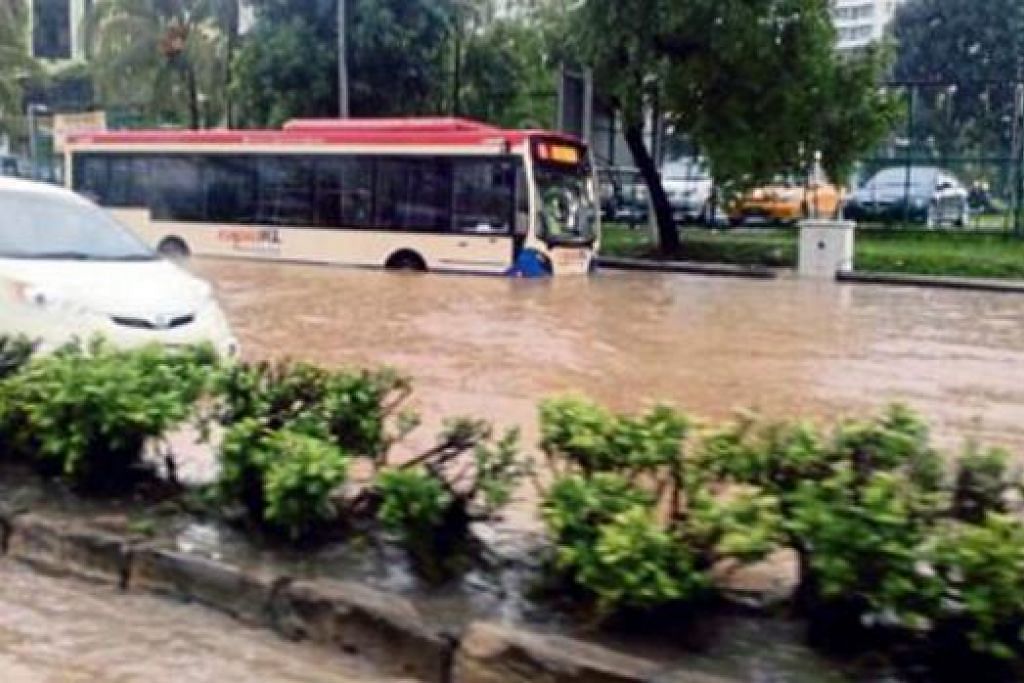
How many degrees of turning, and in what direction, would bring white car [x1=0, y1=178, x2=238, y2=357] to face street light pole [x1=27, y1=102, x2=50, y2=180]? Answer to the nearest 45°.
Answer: approximately 135° to its left

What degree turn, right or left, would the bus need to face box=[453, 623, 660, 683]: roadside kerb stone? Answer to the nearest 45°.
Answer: approximately 45° to its right

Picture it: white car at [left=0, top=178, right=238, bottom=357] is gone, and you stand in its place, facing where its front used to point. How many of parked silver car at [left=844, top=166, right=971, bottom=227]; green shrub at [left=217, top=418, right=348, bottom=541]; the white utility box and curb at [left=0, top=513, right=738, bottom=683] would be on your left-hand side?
2

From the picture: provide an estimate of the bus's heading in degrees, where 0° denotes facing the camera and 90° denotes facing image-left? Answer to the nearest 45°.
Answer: approximately 315°

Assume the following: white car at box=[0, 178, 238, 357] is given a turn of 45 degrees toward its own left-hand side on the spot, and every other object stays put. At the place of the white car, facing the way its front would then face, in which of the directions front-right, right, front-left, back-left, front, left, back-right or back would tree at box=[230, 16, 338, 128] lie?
left

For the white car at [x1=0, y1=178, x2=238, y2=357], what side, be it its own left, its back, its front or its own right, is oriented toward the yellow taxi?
left

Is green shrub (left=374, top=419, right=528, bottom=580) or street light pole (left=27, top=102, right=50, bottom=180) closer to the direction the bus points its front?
the green shrub

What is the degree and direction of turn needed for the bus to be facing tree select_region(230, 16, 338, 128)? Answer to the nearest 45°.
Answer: approximately 135° to its left

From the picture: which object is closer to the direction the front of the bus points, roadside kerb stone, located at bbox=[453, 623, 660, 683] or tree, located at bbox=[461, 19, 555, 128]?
the roadside kerb stone
